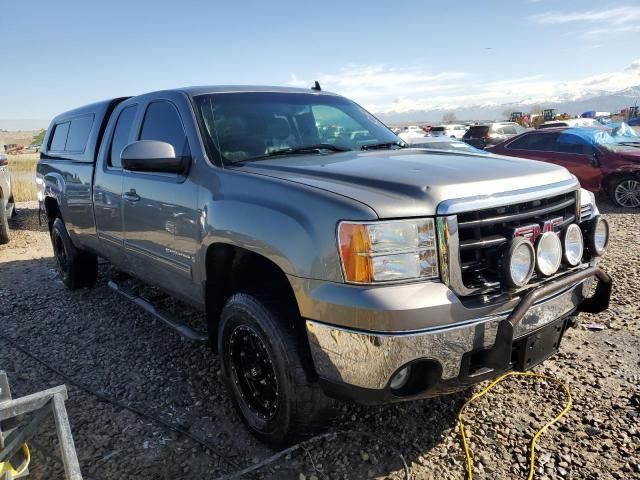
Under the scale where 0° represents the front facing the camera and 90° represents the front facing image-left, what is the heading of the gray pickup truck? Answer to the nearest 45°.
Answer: approximately 315°

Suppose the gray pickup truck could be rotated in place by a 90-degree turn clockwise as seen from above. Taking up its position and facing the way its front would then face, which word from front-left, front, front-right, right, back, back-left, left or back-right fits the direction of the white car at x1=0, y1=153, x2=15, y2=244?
right

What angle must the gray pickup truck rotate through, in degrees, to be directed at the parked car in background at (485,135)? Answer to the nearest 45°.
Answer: approximately 135° to its left

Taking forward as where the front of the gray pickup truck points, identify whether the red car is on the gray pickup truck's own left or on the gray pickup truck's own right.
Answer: on the gray pickup truck's own left

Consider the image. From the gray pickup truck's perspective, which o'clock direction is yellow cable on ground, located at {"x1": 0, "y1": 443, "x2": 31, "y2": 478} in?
The yellow cable on ground is roughly at 2 o'clock from the gray pickup truck.

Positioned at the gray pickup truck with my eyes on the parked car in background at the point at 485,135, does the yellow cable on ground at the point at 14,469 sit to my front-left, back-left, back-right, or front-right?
back-left

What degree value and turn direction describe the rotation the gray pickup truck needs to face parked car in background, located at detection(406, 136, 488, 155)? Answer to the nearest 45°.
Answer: approximately 135° to its left
